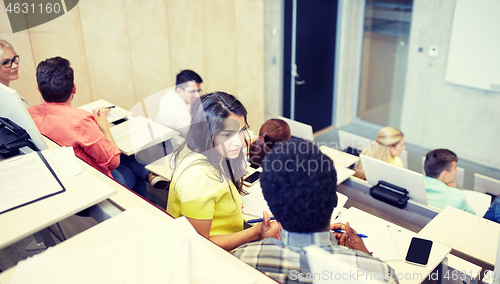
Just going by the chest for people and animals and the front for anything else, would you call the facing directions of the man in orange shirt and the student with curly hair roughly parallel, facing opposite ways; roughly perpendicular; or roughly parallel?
roughly parallel

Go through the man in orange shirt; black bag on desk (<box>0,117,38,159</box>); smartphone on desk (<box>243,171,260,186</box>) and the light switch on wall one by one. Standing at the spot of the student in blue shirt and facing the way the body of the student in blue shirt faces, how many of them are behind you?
3

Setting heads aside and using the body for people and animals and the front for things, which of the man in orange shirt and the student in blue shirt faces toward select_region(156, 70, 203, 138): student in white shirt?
the man in orange shirt

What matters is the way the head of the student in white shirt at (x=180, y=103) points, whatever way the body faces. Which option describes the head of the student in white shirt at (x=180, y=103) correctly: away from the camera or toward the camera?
toward the camera

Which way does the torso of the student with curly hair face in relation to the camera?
away from the camera

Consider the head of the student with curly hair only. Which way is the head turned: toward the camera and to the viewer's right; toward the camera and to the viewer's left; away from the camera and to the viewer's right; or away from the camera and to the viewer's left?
away from the camera and to the viewer's left

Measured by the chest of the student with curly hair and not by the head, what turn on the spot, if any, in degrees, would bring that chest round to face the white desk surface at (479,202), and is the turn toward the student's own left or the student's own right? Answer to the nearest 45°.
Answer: approximately 45° to the student's own right

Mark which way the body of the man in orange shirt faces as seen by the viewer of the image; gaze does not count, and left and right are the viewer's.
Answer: facing away from the viewer and to the right of the viewer

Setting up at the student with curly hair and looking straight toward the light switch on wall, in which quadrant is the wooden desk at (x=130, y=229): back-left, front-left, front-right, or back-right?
back-left

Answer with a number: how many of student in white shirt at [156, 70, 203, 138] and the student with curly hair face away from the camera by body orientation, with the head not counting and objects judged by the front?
1
